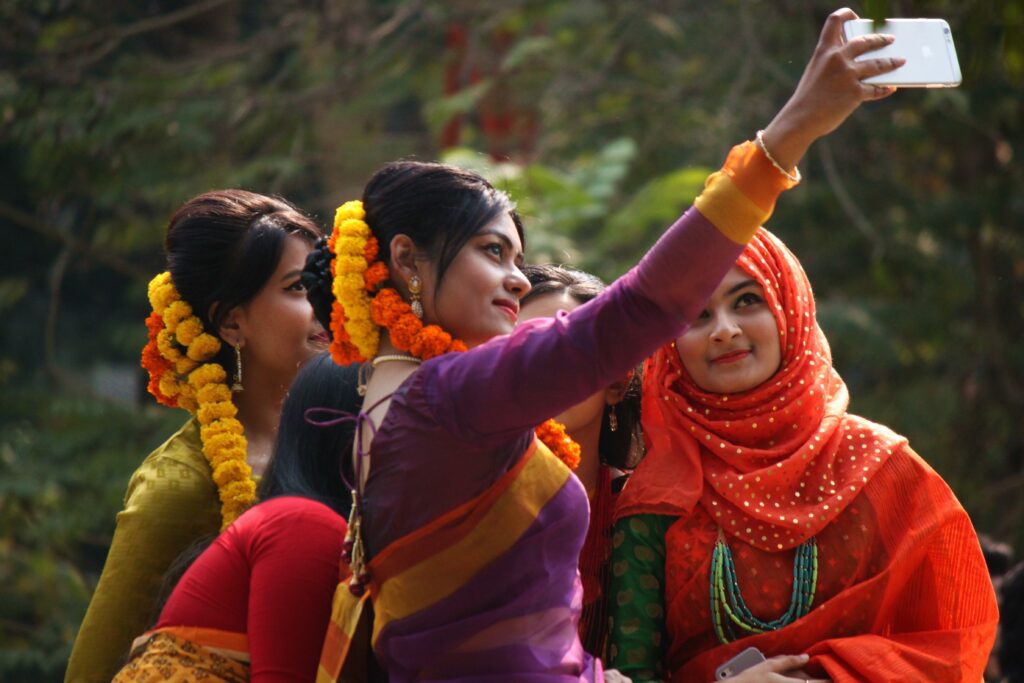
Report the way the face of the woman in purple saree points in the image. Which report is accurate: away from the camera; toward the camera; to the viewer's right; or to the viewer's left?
to the viewer's right

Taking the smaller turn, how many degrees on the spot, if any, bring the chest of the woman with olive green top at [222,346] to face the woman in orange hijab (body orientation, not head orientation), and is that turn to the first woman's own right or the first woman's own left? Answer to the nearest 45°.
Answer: approximately 45° to the first woman's own right

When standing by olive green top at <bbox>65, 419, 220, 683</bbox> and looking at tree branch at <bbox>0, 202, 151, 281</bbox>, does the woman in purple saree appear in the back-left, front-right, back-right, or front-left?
back-right

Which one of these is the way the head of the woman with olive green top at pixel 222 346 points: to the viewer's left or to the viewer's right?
to the viewer's right

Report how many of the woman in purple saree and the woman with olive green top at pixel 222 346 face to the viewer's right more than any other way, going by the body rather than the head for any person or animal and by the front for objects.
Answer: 2

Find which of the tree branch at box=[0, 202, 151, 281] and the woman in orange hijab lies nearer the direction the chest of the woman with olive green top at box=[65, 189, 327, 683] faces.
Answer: the woman in orange hijab

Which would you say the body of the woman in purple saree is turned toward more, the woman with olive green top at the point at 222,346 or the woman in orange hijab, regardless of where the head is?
the woman in orange hijab

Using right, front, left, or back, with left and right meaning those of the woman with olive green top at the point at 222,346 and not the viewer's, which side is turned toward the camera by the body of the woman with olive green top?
right

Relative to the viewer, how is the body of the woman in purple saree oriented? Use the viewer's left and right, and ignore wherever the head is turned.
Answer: facing to the right of the viewer

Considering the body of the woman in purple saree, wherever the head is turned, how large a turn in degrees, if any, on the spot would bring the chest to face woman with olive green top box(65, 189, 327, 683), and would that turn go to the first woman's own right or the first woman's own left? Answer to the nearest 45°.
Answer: approximately 135° to the first woman's own left

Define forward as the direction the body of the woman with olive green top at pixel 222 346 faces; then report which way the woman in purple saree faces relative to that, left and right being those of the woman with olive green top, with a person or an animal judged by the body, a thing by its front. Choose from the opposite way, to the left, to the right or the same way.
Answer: the same way

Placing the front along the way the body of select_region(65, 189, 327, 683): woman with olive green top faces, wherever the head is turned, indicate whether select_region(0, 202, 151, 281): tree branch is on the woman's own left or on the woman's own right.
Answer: on the woman's own left

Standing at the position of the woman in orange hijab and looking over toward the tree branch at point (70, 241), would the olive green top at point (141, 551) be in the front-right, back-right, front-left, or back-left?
front-left

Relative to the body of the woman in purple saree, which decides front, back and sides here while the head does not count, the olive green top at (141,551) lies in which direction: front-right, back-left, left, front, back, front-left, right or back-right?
back-left
